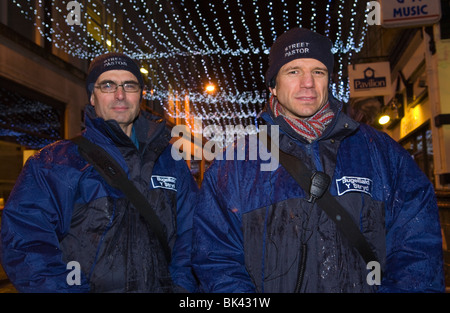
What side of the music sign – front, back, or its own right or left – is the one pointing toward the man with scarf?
front

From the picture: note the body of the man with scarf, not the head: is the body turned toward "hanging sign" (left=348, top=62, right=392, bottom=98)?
no

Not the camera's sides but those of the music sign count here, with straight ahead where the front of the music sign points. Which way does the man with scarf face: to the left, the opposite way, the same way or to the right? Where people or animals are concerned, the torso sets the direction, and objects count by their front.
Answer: the same way

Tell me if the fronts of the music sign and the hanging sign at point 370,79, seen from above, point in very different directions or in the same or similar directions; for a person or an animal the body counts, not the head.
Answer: same or similar directions

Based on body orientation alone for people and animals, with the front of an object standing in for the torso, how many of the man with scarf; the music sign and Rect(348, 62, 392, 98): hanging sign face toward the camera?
3

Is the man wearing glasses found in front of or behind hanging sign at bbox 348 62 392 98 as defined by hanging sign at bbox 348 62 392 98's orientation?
in front

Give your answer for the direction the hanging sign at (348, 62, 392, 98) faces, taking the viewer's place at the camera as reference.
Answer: facing the viewer

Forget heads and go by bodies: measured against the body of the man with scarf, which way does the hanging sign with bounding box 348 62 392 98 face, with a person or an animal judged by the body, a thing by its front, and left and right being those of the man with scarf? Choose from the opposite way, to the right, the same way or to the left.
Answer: the same way

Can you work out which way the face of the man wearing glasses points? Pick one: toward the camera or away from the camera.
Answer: toward the camera

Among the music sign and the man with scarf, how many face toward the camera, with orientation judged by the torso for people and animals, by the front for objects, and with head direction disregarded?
2

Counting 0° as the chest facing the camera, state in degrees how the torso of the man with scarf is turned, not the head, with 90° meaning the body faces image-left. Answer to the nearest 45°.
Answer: approximately 0°

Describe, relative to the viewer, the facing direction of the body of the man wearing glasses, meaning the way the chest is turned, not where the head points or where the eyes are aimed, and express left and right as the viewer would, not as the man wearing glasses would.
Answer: facing the viewer and to the right of the viewer
